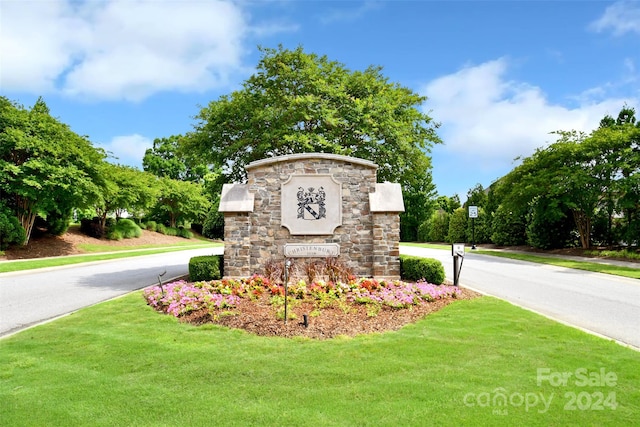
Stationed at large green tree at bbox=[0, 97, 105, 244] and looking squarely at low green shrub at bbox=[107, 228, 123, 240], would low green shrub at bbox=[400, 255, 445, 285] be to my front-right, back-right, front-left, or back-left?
back-right

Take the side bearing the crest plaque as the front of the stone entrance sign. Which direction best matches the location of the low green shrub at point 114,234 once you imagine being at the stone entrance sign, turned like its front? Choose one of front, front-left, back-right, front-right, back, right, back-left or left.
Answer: back-right

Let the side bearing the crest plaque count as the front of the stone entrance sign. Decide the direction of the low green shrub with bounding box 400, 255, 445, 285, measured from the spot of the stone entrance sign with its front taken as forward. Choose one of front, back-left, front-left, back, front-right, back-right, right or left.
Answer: left

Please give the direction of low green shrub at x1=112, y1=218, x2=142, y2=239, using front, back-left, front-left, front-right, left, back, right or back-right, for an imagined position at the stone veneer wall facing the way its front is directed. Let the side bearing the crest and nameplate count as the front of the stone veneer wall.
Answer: back-right

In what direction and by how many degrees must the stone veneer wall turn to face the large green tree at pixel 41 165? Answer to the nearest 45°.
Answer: approximately 135° to its right

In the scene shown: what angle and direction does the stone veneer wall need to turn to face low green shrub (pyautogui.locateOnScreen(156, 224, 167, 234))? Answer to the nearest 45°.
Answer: approximately 135° to its right

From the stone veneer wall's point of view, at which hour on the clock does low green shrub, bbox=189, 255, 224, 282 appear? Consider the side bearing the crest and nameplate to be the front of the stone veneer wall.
The low green shrub is roughly at 3 o'clock from the stone veneer wall.

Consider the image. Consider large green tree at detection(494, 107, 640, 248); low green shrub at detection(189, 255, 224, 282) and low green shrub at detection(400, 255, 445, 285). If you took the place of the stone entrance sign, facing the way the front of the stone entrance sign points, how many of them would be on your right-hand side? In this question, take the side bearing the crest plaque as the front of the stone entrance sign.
1

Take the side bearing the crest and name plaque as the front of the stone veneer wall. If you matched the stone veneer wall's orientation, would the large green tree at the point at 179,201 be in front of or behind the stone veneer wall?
behind

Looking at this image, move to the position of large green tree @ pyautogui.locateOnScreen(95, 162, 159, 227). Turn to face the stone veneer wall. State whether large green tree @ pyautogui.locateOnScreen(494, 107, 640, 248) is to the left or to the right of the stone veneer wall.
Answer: left

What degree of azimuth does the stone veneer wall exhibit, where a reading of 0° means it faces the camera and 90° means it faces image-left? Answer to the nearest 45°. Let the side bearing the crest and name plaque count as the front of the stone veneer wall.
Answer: approximately 0°

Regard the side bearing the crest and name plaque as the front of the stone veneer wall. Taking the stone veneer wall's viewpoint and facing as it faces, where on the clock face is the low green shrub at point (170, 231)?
The low green shrub is roughly at 5 o'clock from the stone veneer wall.

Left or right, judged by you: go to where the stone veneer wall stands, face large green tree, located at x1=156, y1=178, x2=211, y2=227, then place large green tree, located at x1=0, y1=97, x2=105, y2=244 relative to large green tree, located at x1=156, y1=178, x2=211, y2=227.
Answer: left

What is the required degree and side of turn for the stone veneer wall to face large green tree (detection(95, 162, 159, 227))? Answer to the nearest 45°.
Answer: approximately 135° to its right

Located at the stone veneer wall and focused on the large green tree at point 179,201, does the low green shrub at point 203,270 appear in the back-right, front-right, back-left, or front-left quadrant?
front-left
